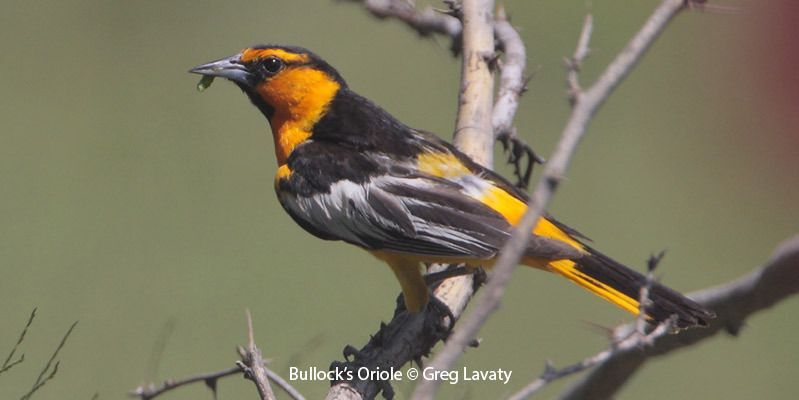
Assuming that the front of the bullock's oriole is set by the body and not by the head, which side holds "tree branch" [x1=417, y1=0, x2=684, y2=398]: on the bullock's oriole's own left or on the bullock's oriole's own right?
on the bullock's oriole's own left

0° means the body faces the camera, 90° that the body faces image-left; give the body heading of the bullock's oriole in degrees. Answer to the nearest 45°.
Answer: approximately 90°
